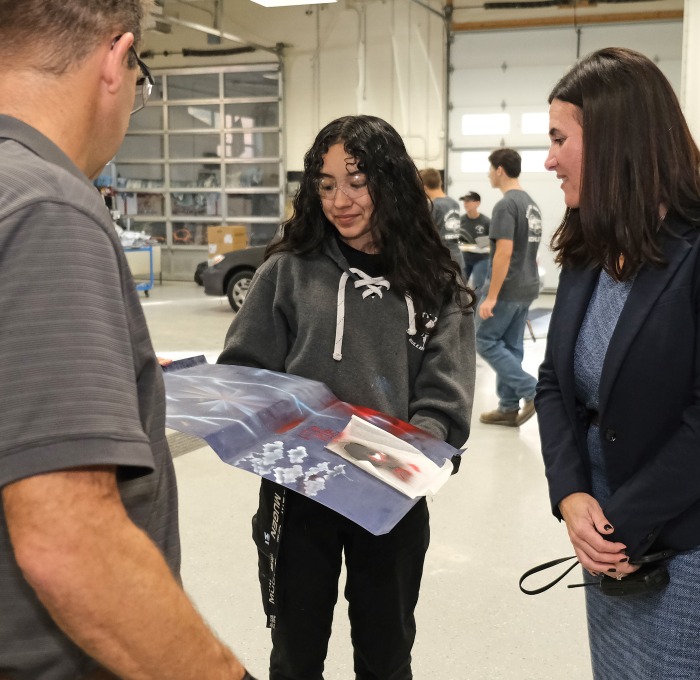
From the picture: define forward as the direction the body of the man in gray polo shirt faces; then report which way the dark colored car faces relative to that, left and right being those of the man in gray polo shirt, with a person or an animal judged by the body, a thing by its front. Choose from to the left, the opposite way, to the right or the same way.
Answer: the opposite way

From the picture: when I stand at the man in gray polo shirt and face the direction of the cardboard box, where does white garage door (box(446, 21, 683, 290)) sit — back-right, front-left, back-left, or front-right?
front-right

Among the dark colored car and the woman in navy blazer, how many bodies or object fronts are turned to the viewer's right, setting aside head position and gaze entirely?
0

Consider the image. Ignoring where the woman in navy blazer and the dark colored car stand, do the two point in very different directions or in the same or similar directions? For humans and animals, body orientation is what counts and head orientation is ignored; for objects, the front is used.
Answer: same or similar directions

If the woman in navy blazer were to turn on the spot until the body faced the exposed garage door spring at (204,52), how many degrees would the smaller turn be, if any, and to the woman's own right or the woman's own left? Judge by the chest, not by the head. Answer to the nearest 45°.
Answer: approximately 90° to the woman's own right

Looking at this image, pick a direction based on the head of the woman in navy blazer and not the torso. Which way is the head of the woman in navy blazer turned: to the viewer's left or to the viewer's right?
to the viewer's left

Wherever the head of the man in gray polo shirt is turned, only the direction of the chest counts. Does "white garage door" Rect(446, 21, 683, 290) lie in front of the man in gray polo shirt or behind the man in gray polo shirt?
in front

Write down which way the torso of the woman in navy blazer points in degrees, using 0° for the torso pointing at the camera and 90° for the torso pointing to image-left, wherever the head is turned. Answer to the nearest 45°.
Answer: approximately 45°

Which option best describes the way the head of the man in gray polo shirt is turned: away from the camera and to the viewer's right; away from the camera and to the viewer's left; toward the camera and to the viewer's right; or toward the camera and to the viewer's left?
away from the camera and to the viewer's right

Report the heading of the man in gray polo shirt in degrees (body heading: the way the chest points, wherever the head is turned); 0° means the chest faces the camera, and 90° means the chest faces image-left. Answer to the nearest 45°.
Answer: approximately 225°
